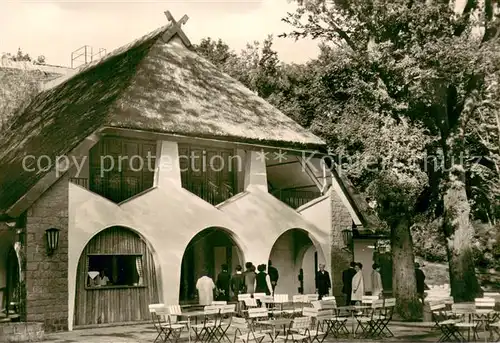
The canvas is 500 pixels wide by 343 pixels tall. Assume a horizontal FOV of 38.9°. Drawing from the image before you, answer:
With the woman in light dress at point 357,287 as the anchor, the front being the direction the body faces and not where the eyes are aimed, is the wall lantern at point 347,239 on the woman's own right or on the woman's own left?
on the woman's own right

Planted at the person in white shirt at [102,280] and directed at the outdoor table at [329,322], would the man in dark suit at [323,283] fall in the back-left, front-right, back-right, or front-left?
front-left

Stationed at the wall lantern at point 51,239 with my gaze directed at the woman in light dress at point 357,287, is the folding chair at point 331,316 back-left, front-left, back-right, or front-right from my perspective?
front-right

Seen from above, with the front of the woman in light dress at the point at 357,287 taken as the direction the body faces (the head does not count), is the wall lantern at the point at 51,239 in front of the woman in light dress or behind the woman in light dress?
in front

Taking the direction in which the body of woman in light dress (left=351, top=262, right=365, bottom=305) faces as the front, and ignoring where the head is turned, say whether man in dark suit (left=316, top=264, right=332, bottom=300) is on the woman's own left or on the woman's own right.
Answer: on the woman's own right

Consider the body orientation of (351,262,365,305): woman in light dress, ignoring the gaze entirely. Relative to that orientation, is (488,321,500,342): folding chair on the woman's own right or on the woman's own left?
on the woman's own left
